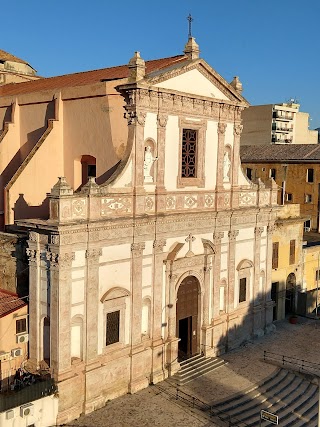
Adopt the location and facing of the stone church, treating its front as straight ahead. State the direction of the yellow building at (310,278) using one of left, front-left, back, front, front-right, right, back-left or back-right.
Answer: left

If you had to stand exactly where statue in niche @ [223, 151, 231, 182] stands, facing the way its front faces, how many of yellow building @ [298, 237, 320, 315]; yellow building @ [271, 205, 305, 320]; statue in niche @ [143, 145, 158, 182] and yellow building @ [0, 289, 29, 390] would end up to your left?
2

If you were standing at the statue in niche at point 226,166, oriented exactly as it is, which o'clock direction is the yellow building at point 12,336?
The yellow building is roughly at 3 o'clock from the statue in niche.

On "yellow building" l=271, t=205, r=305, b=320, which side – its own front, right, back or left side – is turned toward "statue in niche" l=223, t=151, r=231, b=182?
right

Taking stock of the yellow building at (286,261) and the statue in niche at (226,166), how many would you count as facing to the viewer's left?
0

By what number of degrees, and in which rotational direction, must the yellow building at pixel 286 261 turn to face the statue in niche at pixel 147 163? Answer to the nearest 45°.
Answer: approximately 90° to its right

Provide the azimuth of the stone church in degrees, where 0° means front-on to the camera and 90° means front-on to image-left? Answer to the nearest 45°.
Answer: approximately 315°

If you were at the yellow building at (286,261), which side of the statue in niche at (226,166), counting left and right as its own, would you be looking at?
left
